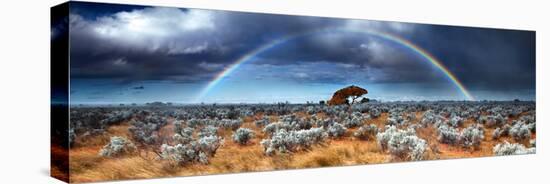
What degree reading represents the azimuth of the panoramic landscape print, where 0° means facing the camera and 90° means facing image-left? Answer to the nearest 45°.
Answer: approximately 315°
